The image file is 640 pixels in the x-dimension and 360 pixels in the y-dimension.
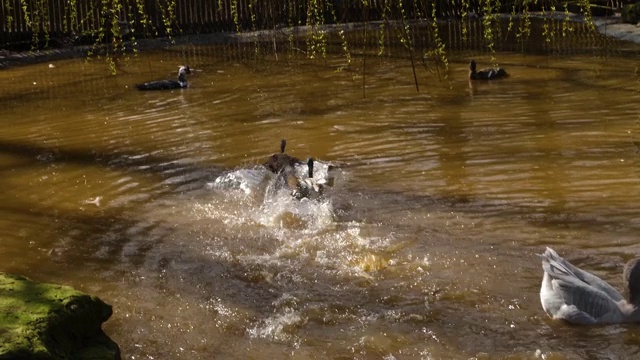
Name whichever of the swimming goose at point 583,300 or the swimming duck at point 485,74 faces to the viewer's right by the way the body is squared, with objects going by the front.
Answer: the swimming goose at point 583,300

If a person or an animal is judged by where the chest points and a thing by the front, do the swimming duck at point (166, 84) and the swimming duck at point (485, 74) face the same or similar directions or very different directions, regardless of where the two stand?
very different directions

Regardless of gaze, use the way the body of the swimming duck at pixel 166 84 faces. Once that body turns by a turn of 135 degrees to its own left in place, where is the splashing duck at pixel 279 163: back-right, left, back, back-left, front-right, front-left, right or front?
back-left

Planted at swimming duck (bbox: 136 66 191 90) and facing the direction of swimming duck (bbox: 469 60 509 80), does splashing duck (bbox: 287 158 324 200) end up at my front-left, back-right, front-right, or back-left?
front-right

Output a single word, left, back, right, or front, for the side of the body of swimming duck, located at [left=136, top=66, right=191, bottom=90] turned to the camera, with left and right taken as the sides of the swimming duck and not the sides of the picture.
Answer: right

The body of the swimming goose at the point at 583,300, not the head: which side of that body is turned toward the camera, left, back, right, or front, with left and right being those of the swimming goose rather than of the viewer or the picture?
right

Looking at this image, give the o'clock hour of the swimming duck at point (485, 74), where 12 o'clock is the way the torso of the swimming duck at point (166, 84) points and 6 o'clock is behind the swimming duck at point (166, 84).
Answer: the swimming duck at point (485, 74) is roughly at 1 o'clock from the swimming duck at point (166, 84).

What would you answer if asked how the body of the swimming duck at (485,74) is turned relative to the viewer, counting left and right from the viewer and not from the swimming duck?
facing to the left of the viewer

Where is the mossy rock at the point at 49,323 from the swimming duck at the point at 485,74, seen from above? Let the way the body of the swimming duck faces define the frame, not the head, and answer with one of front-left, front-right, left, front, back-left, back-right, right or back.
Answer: left

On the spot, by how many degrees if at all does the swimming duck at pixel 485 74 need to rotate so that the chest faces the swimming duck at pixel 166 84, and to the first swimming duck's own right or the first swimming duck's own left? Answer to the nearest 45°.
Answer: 0° — it already faces it

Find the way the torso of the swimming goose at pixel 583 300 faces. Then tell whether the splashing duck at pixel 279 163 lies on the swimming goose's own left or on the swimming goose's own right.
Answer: on the swimming goose's own left

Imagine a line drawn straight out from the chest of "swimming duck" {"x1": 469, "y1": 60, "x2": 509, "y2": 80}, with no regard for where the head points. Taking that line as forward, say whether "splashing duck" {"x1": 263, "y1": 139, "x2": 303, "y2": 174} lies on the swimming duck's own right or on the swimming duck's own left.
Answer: on the swimming duck's own left
